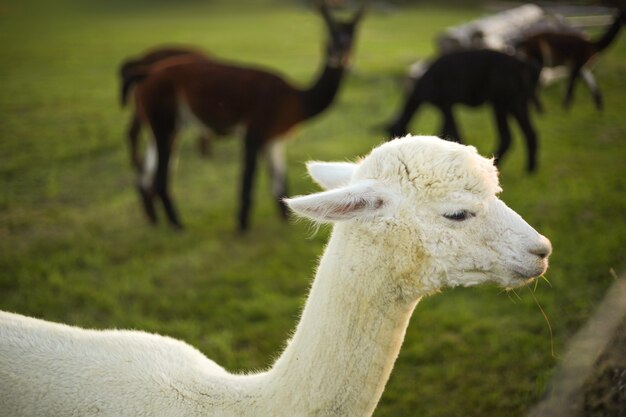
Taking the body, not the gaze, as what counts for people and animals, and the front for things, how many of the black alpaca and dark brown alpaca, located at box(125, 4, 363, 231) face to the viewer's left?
1

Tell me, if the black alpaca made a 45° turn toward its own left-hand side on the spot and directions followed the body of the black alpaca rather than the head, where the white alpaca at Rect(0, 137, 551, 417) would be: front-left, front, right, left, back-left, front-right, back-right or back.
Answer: front-left

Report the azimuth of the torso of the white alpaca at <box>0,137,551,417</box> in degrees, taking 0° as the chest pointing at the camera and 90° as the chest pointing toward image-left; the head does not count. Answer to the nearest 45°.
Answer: approximately 270°

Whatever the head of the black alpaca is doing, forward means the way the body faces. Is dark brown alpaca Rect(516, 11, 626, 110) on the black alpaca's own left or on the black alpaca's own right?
on the black alpaca's own right

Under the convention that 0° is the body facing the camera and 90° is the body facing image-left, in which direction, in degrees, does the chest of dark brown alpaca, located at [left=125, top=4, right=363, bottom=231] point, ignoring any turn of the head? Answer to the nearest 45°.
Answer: approximately 270°

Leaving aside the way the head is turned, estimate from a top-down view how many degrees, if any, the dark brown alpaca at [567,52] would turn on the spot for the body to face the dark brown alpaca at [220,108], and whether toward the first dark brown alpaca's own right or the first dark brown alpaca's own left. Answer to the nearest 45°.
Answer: approximately 135° to the first dark brown alpaca's own right

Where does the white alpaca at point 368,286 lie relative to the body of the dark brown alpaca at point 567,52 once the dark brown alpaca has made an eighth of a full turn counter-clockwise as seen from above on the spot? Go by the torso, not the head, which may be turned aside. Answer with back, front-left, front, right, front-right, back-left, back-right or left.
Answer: back-right

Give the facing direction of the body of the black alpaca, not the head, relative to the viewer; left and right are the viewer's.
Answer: facing to the left of the viewer

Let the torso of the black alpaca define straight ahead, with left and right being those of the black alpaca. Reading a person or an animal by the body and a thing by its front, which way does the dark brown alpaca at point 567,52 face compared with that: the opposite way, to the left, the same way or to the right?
the opposite way

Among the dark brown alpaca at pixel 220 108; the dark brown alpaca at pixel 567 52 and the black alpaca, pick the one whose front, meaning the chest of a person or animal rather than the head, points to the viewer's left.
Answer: the black alpaca

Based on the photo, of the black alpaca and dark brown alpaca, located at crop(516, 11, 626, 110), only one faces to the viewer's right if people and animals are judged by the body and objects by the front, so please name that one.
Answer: the dark brown alpaca

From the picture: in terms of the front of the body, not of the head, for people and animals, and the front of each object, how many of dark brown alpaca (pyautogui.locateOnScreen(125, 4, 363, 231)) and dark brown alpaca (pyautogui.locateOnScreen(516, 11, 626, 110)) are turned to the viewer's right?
2

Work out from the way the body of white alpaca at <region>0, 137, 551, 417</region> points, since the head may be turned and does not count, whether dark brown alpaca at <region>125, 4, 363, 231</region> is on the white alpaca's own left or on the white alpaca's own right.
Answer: on the white alpaca's own left

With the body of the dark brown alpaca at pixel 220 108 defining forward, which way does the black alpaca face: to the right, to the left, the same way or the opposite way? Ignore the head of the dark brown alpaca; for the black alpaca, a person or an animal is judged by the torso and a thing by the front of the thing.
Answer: the opposite way

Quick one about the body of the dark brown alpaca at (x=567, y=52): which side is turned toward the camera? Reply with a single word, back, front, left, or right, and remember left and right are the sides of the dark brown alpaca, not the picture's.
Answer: right
